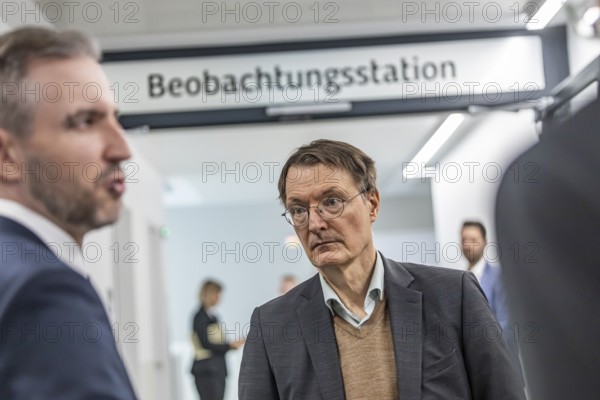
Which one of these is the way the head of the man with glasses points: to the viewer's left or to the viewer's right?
to the viewer's left

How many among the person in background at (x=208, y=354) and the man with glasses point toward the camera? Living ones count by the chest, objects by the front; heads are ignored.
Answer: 1

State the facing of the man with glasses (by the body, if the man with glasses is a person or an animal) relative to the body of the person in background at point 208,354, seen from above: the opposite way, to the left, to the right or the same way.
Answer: to the right

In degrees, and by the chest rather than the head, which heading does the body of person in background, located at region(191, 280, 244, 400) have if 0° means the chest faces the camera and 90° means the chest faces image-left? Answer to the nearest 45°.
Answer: approximately 270°

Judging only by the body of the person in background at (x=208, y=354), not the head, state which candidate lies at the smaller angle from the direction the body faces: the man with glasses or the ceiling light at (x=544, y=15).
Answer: the ceiling light

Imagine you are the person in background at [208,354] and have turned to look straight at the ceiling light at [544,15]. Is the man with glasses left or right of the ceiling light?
right

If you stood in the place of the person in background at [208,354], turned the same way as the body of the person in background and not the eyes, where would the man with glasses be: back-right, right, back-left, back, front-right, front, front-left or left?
right

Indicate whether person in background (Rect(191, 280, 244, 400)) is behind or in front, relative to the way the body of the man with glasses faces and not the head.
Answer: behind

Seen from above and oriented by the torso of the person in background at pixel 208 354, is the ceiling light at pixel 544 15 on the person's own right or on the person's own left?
on the person's own right
